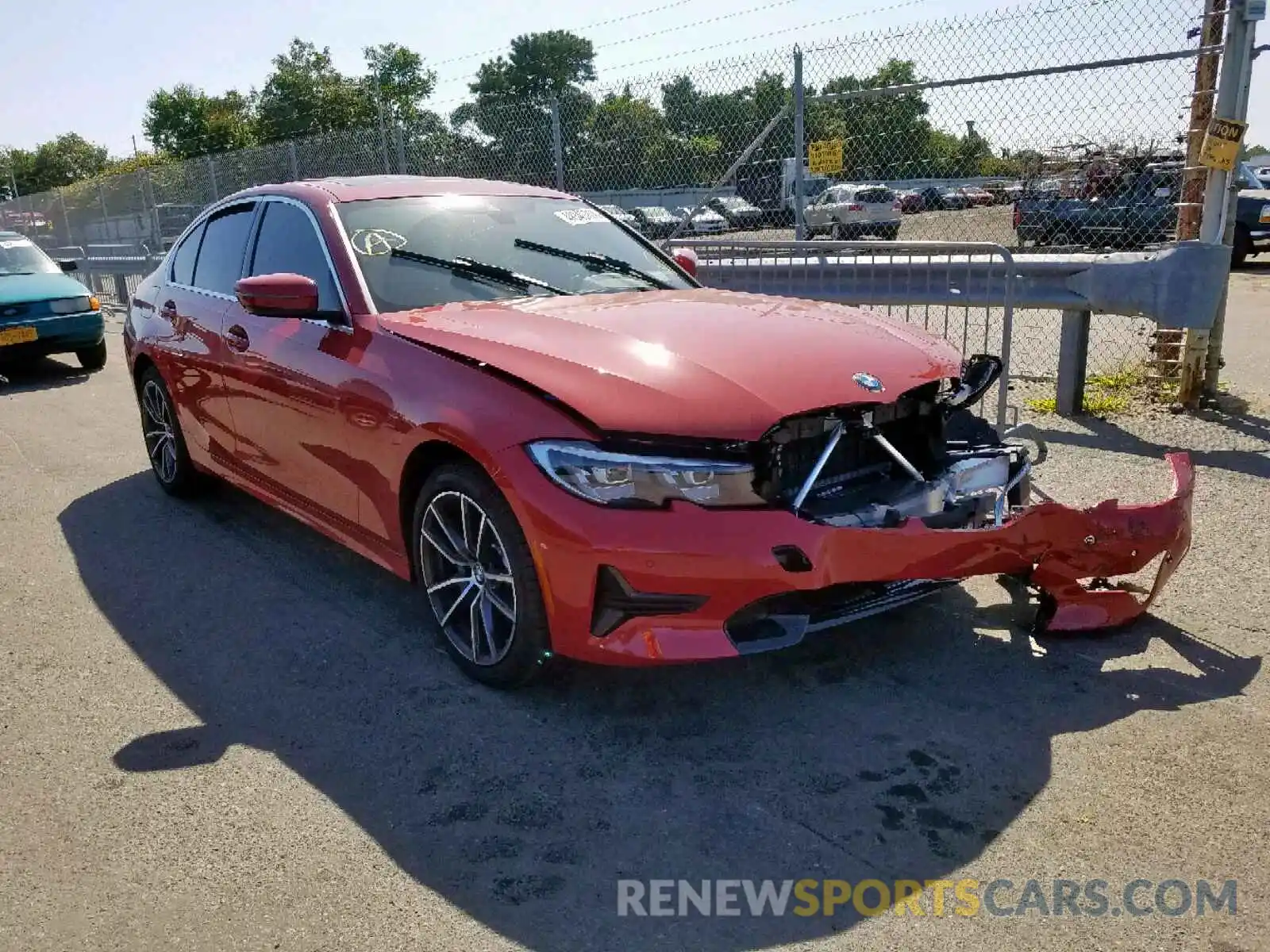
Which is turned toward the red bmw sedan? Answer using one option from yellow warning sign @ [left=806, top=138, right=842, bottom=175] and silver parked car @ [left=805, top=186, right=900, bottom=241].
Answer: the yellow warning sign

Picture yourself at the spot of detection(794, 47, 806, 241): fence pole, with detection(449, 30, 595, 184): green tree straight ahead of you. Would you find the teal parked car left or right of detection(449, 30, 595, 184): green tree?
left

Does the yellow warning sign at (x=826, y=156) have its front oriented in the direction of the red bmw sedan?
yes

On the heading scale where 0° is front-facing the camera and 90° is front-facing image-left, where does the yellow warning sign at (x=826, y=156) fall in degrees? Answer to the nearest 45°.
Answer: approximately 0°

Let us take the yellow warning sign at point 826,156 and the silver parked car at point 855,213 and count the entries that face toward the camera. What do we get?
1

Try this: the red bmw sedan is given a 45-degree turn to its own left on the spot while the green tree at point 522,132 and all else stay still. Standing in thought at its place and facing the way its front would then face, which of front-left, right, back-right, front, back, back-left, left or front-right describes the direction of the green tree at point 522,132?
left

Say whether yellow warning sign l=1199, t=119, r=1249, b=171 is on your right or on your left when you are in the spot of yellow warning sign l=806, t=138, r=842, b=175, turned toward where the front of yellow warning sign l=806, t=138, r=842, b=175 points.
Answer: on your left

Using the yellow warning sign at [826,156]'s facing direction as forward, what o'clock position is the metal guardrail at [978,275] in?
The metal guardrail is roughly at 11 o'clock from the yellow warning sign.

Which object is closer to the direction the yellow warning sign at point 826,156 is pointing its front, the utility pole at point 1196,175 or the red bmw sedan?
the red bmw sedan

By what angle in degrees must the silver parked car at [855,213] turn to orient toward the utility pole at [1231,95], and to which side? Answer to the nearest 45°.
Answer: approximately 180°

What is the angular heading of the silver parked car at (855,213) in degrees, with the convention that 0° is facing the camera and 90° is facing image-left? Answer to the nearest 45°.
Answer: approximately 135°

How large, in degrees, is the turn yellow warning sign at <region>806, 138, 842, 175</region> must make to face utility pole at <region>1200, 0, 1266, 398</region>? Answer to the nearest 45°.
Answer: approximately 45° to its left

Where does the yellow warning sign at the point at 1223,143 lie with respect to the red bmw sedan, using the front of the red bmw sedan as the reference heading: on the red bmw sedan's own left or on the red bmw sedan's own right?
on the red bmw sedan's own left

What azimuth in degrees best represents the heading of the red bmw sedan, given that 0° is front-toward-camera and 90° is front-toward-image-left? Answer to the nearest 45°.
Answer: approximately 315°

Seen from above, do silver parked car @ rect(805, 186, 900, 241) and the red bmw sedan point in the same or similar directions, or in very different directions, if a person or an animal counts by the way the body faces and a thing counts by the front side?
very different directions
